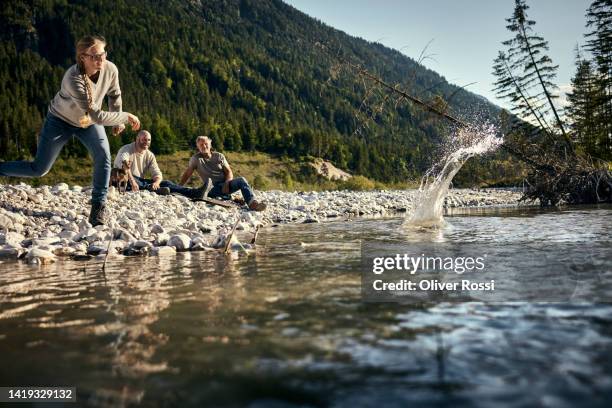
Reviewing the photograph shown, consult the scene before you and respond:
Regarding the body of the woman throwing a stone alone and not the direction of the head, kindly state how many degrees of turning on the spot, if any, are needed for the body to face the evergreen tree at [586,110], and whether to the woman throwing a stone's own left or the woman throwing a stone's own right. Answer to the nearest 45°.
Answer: approximately 90° to the woman throwing a stone's own left

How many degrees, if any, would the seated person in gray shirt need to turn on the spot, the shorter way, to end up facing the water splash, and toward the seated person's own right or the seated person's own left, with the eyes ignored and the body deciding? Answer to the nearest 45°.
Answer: approximately 45° to the seated person's own left

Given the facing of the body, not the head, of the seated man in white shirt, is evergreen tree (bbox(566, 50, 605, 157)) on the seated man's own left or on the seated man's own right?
on the seated man's own left

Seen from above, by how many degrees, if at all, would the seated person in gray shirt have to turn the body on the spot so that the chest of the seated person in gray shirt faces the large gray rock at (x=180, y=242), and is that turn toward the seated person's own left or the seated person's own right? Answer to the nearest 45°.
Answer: approximately 45° to the seated person's own right

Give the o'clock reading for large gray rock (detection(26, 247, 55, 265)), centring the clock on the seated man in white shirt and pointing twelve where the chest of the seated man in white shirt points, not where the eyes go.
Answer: The large gray rock is roughly at 2 o'clock from the seated man in white shirt.

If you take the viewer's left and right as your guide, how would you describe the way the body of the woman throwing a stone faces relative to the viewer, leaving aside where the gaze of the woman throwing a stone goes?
facing the viewer and to the right of the viewer

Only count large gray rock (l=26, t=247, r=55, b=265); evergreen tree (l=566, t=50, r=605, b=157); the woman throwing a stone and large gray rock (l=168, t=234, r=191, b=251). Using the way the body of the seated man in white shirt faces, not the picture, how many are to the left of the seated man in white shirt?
1

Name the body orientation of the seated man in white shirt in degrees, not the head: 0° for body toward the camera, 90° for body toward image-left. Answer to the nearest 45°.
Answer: approximately 315°

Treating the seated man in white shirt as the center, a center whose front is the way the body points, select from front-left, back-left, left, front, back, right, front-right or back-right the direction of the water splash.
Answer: front-left

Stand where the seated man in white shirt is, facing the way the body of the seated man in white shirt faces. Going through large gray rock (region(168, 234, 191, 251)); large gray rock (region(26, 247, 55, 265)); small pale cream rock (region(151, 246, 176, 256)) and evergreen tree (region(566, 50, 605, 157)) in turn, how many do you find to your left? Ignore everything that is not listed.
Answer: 1

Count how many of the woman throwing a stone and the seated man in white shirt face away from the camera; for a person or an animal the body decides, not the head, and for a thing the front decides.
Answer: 0
